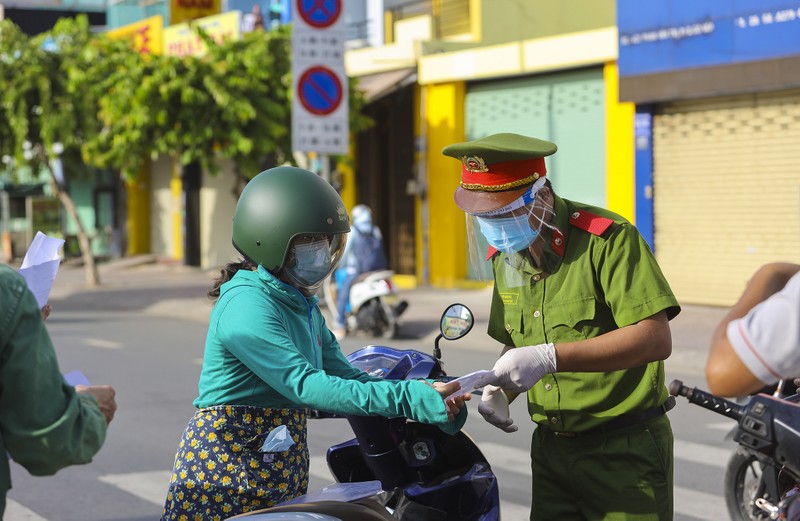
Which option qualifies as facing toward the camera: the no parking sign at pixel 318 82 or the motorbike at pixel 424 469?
the no parking sign

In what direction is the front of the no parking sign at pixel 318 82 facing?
toward the camera

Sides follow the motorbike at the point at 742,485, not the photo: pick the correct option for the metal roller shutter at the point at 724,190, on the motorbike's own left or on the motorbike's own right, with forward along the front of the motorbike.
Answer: on the motorbike's own right

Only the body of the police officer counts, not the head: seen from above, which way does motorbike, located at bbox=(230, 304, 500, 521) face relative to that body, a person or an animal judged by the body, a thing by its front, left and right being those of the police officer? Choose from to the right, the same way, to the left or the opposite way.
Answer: the opposite way

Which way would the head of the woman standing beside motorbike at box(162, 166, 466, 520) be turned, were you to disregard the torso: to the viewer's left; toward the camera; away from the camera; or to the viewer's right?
to the viewer's right

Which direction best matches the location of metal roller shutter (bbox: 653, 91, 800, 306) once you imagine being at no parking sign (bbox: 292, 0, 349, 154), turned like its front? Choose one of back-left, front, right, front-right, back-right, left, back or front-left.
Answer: left

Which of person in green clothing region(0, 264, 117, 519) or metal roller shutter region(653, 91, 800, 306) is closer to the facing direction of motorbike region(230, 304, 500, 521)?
the metal roller shutter

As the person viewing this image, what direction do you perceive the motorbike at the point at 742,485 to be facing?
facing the viewer and to the left of the viewer

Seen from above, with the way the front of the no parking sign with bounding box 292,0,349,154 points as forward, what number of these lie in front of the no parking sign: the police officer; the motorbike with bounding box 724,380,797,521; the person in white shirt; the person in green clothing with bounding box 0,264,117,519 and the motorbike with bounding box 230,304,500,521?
5

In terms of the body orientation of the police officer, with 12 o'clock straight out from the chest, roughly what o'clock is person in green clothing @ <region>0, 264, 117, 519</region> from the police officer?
The person in green clothing is roughly at 12 o'clock from the police officer.
